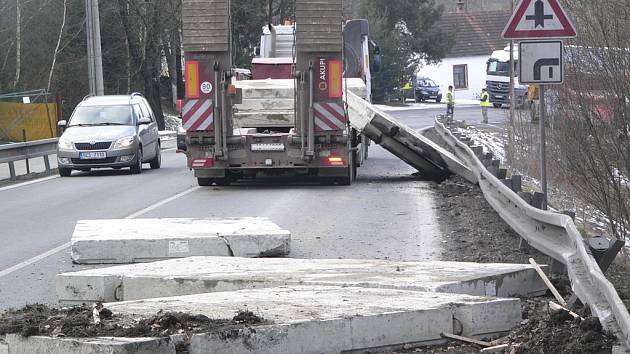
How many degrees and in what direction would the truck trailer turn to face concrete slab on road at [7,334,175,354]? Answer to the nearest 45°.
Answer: approximately 180°

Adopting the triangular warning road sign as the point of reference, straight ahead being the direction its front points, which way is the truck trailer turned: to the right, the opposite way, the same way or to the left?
the opposite way

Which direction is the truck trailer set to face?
away from the camera

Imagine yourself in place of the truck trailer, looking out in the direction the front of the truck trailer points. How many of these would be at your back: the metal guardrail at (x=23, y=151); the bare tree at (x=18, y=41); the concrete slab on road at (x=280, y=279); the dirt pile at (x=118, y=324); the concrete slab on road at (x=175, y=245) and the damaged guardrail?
4

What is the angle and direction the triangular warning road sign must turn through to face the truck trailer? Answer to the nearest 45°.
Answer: approximately 135° to its right

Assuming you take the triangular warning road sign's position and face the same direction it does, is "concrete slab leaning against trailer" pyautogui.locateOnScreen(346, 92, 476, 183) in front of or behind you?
behind

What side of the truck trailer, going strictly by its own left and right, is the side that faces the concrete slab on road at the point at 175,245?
back

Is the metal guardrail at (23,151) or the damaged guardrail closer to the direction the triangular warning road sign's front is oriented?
the damaged guardrail

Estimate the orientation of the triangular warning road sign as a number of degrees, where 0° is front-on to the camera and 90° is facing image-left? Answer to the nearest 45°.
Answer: approximately 0°

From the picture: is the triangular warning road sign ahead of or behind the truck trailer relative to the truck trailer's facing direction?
behind

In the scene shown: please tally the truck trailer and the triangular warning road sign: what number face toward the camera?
1

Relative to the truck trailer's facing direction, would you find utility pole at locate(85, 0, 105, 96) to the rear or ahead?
ahead

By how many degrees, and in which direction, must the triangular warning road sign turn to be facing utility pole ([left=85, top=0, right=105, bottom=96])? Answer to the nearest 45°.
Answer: approximately 135° to its right

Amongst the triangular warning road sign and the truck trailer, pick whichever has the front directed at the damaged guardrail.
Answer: the triangular warning road sign

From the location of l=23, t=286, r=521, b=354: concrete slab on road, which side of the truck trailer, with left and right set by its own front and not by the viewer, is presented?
back
